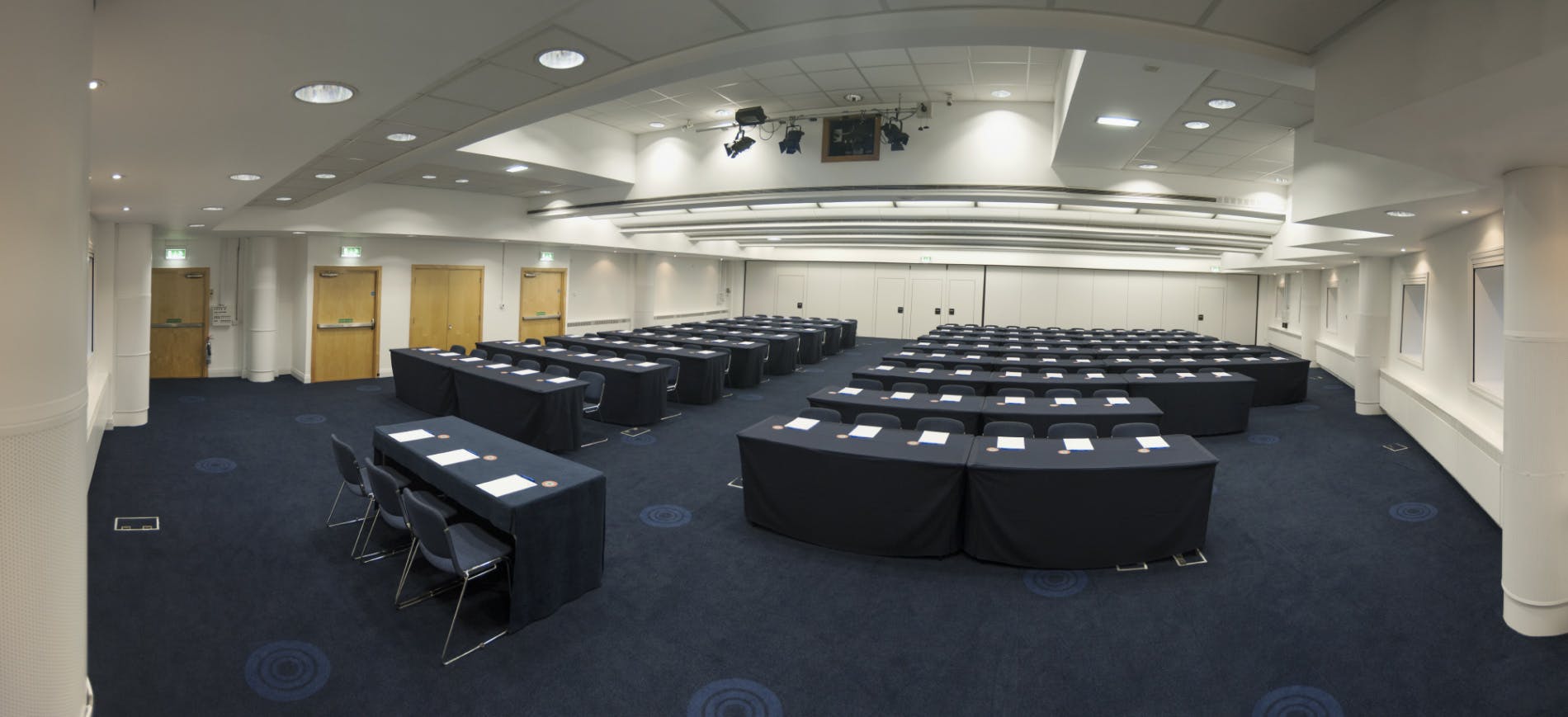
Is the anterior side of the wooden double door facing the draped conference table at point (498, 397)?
yes

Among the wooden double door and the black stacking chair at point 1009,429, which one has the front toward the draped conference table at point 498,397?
the wooden double door

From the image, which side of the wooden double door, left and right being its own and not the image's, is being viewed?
front

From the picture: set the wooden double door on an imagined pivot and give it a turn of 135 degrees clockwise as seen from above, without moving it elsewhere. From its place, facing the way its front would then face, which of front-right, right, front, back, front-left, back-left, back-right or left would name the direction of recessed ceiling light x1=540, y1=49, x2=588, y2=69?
back-left

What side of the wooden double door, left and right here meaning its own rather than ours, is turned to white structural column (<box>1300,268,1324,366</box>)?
left

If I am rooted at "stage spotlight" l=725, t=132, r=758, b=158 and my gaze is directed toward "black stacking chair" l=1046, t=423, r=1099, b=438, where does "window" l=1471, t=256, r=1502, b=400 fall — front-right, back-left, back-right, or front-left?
front-left

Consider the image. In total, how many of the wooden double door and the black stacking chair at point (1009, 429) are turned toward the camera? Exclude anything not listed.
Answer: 2

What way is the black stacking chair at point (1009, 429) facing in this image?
toward the camera

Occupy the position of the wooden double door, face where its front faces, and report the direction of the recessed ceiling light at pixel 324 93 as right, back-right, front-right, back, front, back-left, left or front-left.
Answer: front

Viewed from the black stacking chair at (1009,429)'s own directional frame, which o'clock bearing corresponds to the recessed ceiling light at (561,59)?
The recessed ceiling light is roughly at 1 o'clock from the black stacking chair.
